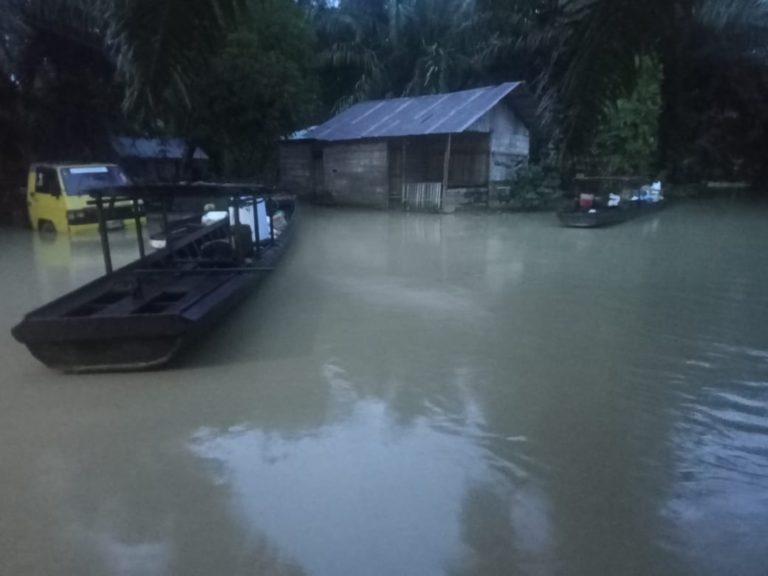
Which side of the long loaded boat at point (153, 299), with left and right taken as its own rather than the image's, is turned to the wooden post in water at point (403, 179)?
back

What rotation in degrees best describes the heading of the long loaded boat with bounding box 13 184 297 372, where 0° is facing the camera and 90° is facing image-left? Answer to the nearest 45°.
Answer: approximately 45°

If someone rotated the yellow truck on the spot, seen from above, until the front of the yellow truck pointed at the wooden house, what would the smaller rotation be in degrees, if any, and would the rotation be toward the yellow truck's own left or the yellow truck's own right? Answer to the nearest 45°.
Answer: approximately 45° to the yellow truck's own left

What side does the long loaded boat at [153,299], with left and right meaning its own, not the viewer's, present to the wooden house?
back

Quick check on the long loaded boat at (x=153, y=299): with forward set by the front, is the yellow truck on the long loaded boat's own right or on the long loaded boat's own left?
on the long loaded boat's own right

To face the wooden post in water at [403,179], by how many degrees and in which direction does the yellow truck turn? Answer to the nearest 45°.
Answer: approximately 45° to its left

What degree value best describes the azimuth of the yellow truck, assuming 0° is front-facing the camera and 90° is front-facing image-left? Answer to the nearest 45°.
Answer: approximately 315°
